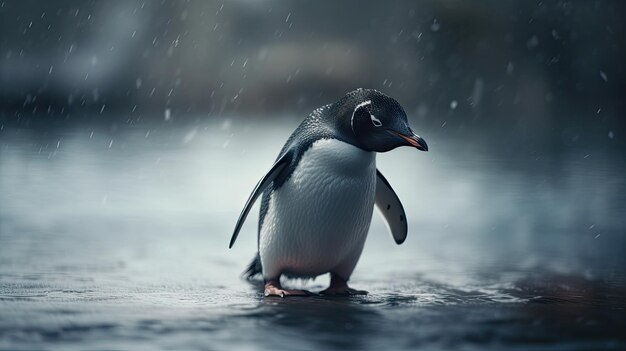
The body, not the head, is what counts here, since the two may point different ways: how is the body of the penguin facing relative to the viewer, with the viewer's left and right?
facing the viewer and to the right of the viewer
